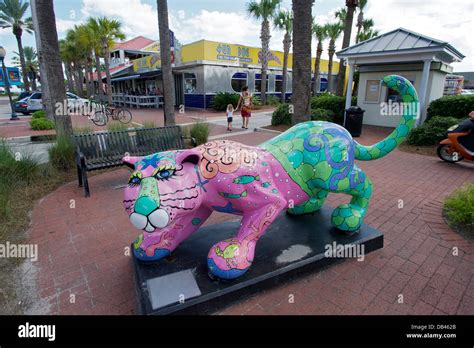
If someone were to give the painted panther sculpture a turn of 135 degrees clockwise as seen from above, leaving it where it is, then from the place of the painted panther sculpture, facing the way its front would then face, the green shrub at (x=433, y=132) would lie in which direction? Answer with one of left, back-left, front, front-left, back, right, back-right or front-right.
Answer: front-right

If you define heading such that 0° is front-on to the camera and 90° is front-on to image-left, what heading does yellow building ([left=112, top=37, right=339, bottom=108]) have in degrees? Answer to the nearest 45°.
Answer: approximately 315°

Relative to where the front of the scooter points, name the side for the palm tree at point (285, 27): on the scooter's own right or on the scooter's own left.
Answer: on the scooter's own right

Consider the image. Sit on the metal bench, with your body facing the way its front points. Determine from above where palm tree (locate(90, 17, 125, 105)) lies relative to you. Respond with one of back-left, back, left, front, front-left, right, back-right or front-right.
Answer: back-left

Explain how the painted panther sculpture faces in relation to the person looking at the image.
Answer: facing the viewer and to the left of the viewer

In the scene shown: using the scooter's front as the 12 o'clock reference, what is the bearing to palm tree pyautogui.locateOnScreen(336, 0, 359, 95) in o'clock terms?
The palm tree is roughly at 2 o'clock from the scooter.

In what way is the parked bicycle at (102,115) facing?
to the viewer's left

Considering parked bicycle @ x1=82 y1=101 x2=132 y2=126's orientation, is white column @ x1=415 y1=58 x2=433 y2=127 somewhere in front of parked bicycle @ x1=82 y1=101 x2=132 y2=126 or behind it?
behind

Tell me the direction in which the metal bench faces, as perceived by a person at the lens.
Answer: facing the viewer and to the right of the viewer

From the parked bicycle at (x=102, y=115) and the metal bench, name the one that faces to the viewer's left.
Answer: the parked bicycle

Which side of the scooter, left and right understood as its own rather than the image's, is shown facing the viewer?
left
